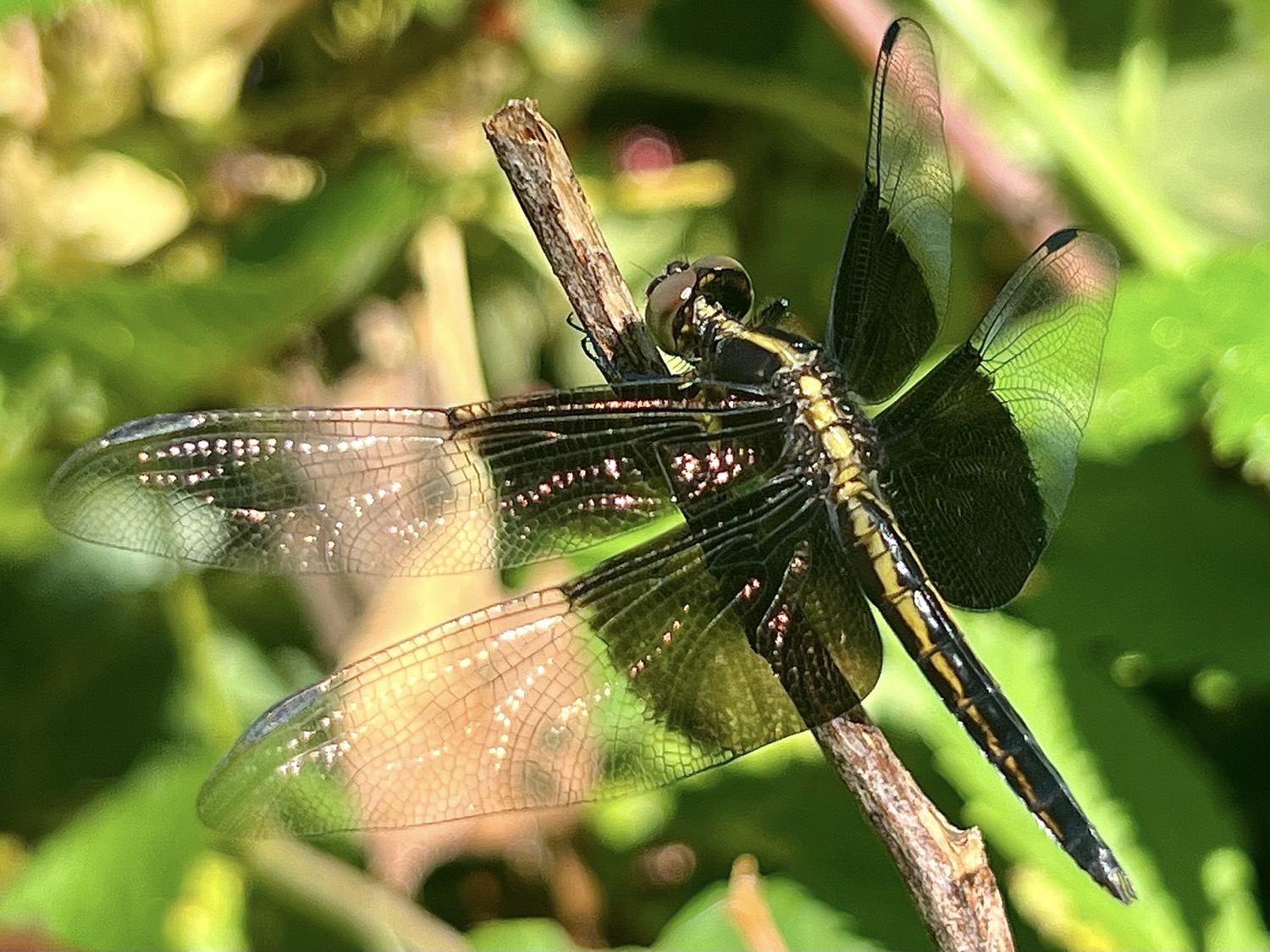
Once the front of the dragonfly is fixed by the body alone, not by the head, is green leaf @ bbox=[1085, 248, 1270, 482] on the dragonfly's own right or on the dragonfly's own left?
on the dragonfly's own right

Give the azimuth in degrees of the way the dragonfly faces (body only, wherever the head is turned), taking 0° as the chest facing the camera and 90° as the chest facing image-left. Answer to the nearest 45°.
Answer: approximately 135°

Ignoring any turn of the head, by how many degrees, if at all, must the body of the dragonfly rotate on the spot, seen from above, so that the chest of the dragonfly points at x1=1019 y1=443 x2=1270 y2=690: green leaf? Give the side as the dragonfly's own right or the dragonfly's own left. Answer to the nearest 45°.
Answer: approximately 90° to the dragonfly's own right
